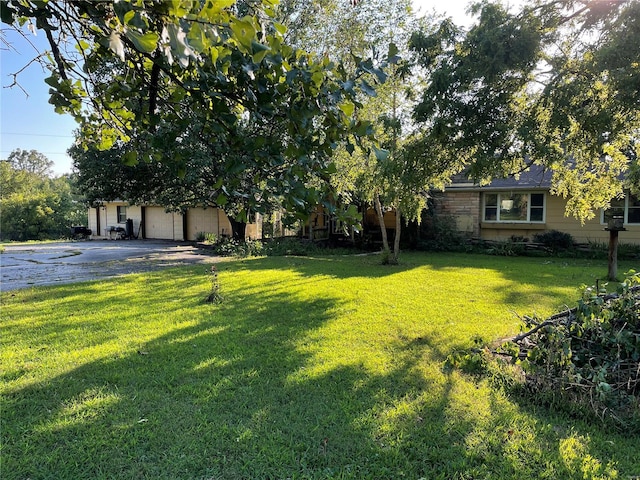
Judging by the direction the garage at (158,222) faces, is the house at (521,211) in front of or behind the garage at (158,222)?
in front

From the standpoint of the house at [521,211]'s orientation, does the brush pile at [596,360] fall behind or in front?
in front

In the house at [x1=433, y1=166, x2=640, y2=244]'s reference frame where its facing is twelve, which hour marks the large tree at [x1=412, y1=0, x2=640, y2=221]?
The large tree is roughly at 12 o'clock from the house.

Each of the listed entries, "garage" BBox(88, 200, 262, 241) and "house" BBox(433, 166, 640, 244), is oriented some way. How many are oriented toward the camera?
2

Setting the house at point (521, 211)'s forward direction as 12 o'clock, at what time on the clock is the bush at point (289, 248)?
The bush is roughly at 2 o'clock from the house.

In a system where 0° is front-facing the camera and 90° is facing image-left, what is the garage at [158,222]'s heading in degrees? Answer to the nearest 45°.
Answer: approximately 0°

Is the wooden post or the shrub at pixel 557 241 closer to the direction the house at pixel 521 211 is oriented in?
the wooden post

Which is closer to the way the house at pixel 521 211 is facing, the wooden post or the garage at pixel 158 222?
the wooden post

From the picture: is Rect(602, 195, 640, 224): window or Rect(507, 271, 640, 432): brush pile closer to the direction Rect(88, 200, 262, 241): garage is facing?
the brush pile

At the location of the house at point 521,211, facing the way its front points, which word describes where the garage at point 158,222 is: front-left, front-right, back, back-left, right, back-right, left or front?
right
